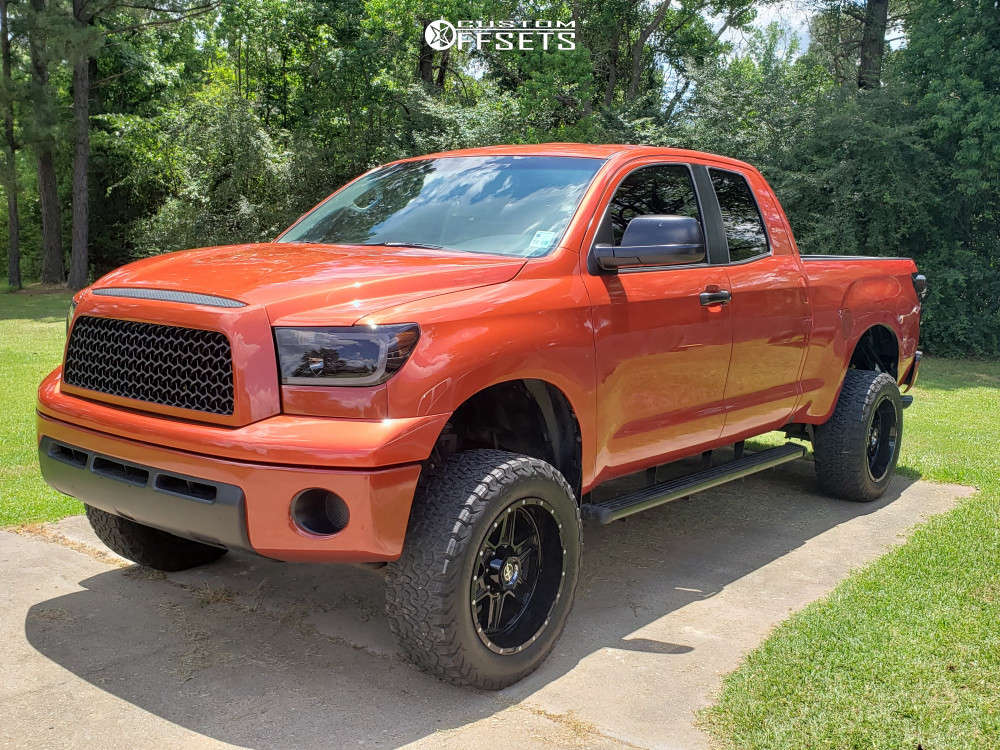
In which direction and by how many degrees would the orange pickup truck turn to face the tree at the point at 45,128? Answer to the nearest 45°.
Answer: approximately 90° to its right

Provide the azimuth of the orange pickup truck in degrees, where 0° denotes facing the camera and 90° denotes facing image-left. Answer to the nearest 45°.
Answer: approximately 45°

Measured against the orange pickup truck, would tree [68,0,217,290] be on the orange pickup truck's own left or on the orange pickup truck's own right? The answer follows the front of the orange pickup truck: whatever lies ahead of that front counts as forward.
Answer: on the orange pickup truck's own right
